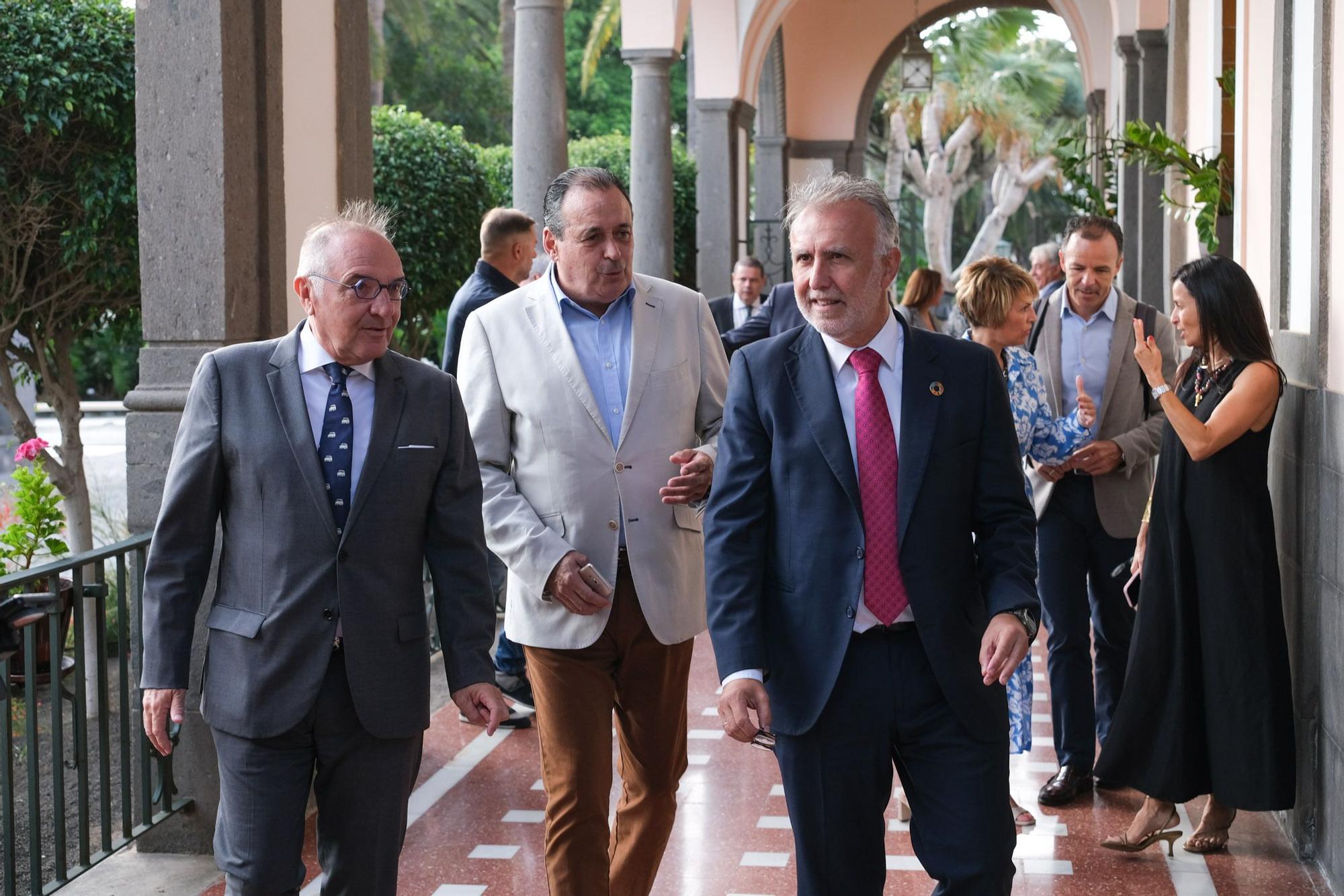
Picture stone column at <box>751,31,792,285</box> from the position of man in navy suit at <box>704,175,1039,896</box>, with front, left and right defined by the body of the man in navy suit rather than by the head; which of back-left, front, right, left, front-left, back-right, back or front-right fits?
back

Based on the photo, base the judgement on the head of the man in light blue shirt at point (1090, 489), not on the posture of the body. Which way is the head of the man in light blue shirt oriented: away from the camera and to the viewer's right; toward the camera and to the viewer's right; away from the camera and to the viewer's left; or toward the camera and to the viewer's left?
toward the camera and to the viewer's left

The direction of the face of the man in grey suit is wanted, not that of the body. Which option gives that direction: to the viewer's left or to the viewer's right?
to the viewer's right

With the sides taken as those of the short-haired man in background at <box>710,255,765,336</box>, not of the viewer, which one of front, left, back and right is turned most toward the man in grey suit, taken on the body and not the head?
front

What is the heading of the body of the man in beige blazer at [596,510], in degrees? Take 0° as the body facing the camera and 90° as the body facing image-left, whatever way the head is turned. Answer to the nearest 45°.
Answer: approximately 0°

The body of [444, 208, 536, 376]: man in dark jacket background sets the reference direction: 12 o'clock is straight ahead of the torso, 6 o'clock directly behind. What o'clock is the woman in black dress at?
The woman in black dress is roughly at 3 o'clock from the man in dark jacket background.

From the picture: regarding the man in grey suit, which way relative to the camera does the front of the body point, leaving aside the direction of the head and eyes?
toward the camera

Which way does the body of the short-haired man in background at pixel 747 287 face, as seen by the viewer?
toward the camera

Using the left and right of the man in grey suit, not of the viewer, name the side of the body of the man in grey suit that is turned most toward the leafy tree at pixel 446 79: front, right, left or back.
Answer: back

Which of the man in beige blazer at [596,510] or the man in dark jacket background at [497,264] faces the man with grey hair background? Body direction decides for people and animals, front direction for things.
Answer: the man in dark jacket background

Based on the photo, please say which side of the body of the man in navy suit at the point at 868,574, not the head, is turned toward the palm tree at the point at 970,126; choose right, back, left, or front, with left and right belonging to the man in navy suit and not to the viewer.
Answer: back

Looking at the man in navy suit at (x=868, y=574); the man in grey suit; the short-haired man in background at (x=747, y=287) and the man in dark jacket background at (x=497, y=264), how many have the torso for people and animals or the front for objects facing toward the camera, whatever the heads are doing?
3

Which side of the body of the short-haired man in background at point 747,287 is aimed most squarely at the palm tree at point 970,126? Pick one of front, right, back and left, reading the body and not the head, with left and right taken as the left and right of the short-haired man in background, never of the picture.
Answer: back

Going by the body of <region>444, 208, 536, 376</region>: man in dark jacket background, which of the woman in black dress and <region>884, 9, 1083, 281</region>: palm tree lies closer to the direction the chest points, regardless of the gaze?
the palm tree

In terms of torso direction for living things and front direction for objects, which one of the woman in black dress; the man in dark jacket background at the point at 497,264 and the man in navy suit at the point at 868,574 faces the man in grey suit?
the woman in black dress

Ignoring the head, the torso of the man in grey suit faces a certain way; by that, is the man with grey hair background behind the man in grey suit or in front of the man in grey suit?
behind
